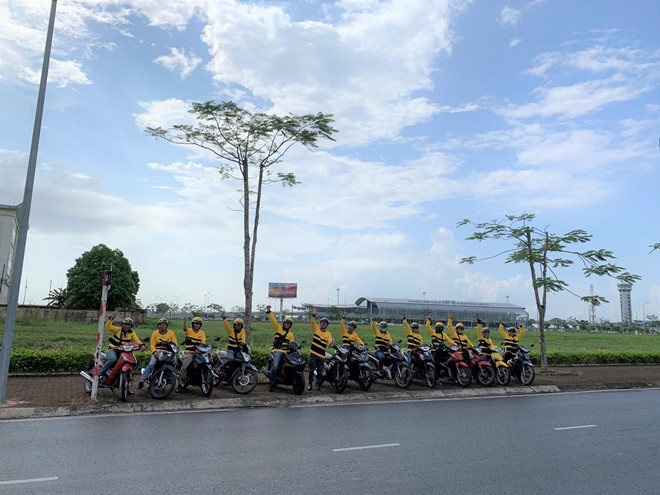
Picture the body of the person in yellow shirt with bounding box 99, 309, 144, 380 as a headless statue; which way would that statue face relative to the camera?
toward the camera

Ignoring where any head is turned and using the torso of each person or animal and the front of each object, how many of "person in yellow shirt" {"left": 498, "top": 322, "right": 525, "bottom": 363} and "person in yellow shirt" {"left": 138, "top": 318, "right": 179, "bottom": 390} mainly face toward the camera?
2

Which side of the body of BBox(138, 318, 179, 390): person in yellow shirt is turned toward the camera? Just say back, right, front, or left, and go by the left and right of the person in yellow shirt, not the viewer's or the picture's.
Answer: front

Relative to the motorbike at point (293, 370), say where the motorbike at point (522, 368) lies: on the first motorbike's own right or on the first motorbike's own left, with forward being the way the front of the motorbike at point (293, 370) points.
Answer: on the first motorbike's own left

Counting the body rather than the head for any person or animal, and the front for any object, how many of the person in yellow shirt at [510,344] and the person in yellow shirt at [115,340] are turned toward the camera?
2

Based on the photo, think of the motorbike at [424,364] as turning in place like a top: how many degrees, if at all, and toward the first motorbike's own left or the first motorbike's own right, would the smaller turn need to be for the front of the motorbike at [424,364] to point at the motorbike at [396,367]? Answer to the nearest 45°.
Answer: approximately 90° to the first motorbike's own right

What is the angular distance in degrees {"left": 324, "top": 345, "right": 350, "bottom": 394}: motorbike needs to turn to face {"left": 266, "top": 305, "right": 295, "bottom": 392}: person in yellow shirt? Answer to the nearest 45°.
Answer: approximately 90° to its right

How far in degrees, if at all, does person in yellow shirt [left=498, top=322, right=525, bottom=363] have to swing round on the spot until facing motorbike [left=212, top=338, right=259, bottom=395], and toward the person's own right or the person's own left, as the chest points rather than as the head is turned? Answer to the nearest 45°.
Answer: approximately 45° to the person's own right

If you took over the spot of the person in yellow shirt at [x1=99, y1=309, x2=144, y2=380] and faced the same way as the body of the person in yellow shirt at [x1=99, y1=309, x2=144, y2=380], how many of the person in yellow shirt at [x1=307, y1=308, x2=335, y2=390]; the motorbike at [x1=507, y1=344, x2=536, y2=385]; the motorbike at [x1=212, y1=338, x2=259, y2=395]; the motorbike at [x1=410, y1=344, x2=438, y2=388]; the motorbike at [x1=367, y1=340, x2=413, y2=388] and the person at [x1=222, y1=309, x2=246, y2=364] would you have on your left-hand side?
6

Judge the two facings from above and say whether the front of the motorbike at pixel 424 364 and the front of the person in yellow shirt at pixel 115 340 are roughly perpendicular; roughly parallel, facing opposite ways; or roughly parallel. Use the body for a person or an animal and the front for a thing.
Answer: roughly parallel
